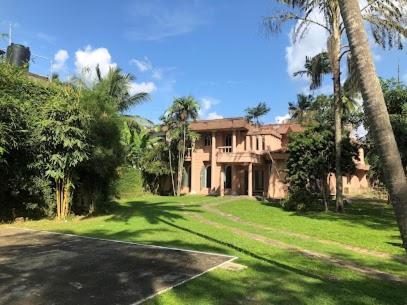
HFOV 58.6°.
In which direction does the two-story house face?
toward the camera

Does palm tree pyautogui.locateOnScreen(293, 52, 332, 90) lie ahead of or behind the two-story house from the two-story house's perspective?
behind

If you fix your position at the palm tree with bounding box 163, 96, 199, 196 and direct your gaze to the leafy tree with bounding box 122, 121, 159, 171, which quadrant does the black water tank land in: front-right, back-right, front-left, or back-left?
front-left

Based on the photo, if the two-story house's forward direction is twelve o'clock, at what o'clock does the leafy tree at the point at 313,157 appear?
The leafy tree is roughly at 11 o'clock from the two-story house.

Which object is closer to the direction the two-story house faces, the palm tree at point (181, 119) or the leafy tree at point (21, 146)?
the leafy tree

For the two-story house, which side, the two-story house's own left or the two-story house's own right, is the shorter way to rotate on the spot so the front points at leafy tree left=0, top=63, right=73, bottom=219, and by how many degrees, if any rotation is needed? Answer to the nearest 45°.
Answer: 0° — it already faces it

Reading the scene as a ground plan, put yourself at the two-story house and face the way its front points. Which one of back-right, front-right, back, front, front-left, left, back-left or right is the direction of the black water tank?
front-right

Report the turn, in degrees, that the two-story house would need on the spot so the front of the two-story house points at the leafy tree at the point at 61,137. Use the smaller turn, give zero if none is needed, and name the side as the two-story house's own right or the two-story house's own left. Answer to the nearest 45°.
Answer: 0° — it already faces it

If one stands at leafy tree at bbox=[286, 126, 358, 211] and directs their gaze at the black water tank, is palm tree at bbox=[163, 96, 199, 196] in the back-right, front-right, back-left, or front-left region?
front-right

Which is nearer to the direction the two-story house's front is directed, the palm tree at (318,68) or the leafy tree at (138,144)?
the palm tree

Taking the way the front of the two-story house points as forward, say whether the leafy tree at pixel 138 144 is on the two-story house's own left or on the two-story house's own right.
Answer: on the two-story house's own right
